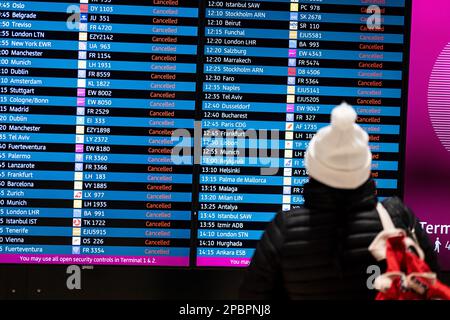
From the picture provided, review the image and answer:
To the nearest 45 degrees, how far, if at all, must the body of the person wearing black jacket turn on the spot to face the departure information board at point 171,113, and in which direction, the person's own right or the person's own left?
approximately 45° to the person's own left

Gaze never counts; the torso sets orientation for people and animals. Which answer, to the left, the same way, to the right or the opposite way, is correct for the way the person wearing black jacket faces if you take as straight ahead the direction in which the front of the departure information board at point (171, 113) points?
the opposite way

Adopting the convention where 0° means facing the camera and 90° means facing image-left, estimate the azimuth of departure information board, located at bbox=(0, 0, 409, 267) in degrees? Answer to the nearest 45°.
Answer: approximately 0°

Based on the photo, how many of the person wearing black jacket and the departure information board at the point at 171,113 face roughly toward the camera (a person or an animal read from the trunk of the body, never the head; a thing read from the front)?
1

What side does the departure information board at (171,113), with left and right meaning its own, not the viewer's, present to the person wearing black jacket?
front

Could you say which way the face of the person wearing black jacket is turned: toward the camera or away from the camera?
away from the camera

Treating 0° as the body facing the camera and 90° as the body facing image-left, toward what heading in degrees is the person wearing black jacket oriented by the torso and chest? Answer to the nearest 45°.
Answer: approximately 180°
